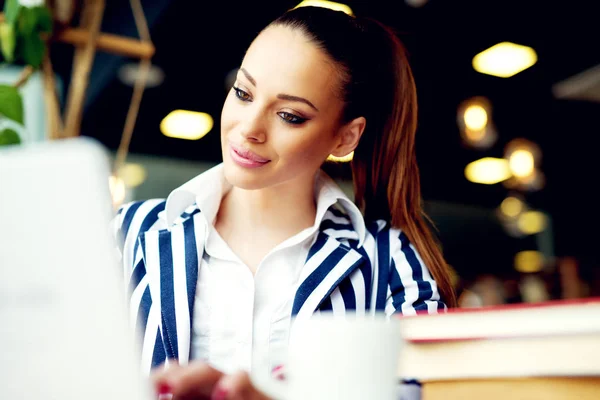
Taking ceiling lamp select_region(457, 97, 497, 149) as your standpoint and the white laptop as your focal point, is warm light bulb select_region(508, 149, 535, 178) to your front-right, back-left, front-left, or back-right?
back-left

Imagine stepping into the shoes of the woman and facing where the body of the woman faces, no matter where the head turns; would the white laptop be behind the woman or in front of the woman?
in front

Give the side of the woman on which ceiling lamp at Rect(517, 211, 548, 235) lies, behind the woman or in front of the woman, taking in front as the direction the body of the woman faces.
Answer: behind

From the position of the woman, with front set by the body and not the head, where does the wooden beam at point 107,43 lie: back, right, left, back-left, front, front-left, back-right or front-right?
right

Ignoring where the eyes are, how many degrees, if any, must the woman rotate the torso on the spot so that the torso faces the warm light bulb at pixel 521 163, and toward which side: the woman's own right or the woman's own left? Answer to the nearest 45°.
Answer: approximately 180°

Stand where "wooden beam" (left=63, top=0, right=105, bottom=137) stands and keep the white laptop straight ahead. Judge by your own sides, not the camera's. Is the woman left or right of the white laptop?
left

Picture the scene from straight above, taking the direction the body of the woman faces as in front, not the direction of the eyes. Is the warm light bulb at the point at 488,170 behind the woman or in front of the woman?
behind

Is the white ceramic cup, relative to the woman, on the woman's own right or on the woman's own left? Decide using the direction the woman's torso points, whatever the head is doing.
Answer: on the woman's own left

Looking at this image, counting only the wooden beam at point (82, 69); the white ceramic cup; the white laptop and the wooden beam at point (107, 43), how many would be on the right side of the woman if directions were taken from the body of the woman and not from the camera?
2

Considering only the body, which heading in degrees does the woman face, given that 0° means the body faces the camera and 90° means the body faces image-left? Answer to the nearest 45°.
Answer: approximately 45°
